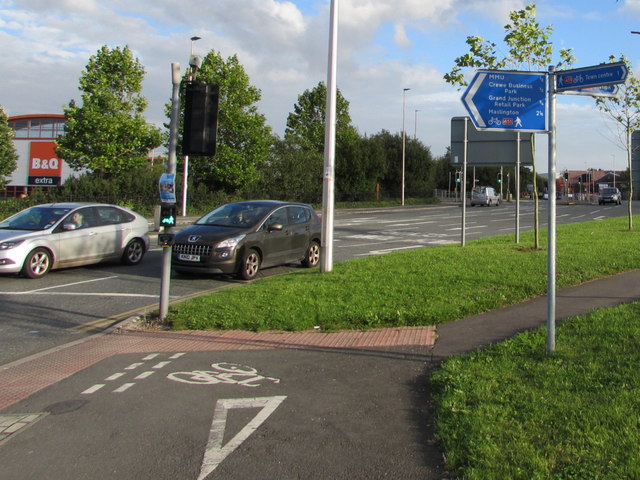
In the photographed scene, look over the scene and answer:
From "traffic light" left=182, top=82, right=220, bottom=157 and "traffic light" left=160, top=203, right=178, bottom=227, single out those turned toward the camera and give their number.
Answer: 1

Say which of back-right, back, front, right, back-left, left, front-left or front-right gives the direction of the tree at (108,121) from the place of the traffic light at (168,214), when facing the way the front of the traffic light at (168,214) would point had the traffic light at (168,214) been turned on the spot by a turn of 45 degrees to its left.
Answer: back-left

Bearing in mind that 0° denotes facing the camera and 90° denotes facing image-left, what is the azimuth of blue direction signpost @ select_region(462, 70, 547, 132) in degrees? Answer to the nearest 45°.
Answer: approximately 0°

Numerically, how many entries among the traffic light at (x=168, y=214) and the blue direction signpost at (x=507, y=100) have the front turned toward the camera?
2

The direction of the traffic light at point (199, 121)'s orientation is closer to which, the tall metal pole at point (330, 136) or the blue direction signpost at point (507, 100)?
the tall metal pole

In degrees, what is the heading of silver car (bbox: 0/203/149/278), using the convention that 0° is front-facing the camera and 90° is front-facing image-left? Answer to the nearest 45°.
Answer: approximately 45°
